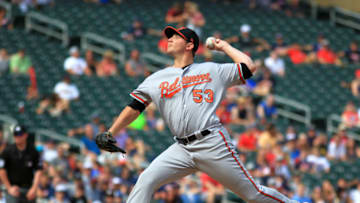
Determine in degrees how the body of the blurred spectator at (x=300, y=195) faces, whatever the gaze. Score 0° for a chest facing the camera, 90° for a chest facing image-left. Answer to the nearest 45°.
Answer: approximately 0°

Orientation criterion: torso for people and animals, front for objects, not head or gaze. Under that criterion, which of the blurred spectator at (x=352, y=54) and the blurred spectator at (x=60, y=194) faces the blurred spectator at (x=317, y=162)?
the blurred spectator at (x=352, y=54)

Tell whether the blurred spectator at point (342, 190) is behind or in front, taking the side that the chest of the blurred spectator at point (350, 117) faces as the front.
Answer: in front

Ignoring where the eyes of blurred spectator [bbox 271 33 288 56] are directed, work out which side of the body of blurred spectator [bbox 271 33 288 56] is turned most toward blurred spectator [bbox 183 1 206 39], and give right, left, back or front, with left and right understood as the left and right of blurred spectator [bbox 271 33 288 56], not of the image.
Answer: right

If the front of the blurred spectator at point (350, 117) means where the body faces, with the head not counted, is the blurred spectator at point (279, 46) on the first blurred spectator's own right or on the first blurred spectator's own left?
on the first blurred spectator's own right

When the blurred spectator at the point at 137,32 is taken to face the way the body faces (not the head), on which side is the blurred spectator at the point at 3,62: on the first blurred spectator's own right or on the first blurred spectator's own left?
on the first blurred spectator's own right

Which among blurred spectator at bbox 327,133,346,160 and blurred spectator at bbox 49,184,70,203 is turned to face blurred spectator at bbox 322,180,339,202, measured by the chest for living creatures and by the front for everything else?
blurred spectator at bbox 327,133,346,160
